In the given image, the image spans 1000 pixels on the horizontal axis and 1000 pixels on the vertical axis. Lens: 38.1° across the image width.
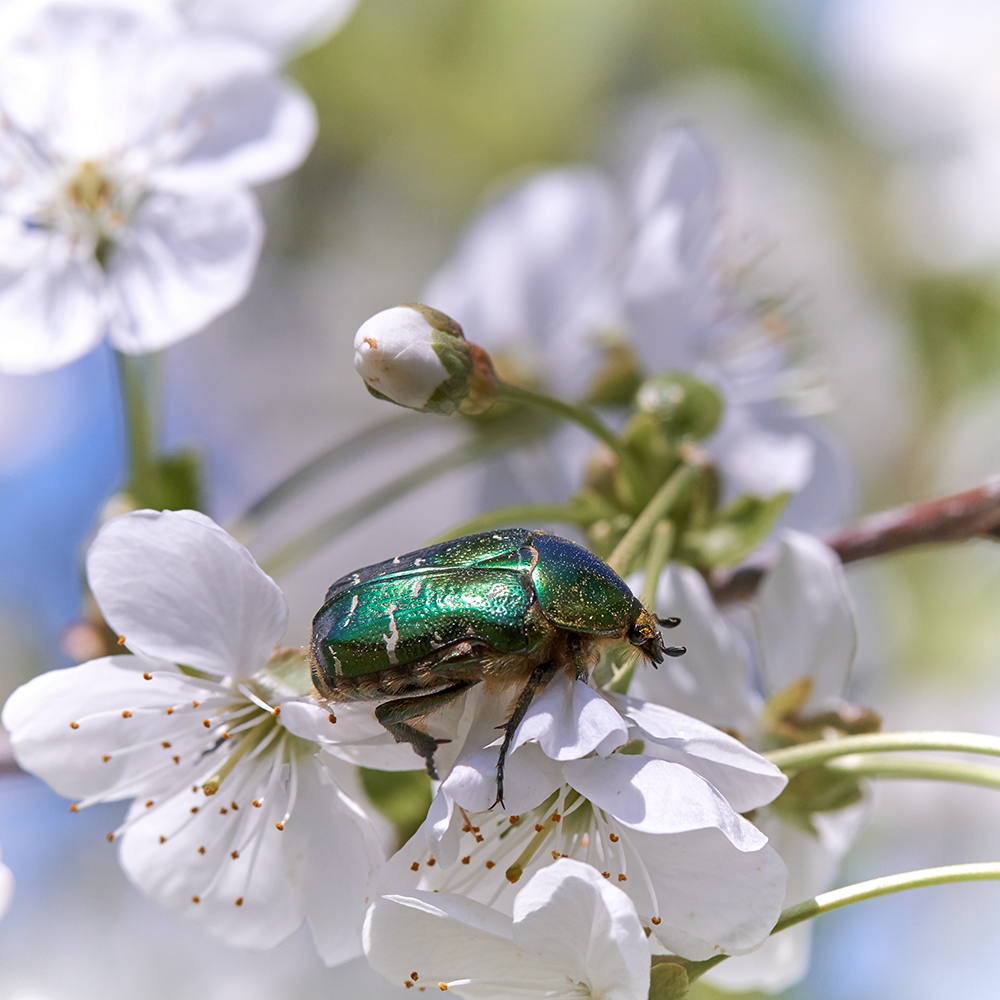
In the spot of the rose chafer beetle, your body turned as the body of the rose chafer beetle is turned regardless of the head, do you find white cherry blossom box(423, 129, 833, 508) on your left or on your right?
on your left

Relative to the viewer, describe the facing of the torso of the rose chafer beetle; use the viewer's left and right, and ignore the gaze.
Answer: facing to the right of the viewer

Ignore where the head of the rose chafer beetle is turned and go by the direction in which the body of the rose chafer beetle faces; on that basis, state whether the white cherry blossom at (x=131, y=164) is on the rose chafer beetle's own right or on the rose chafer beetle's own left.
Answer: on the rose chafer beetle's own left
